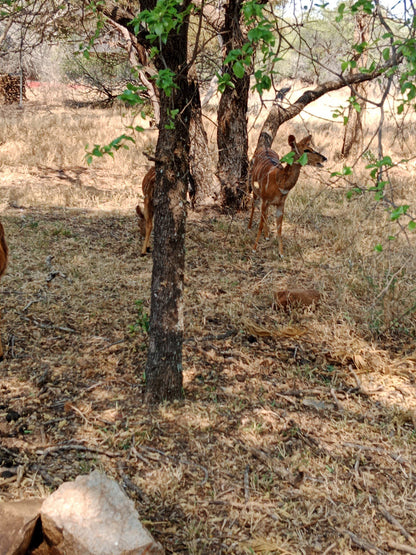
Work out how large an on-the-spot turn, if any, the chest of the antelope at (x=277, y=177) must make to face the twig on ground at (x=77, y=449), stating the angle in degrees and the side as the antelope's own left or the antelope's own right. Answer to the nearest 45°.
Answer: approximately 45° to the antelope's own right

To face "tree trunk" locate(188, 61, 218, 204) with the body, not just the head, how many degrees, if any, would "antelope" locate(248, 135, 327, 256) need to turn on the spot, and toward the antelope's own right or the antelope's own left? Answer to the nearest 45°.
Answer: approximately 180°

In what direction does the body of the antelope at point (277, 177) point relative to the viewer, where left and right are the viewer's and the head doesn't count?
facing the viewer and to the right of the viewer

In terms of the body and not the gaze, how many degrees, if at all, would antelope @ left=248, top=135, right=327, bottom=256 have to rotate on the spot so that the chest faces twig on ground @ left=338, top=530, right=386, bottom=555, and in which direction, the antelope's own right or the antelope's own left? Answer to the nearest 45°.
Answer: approximately 45° to the antelope's own right

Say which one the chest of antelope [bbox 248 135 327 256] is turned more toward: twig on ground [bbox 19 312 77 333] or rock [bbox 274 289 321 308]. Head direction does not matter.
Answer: the rock

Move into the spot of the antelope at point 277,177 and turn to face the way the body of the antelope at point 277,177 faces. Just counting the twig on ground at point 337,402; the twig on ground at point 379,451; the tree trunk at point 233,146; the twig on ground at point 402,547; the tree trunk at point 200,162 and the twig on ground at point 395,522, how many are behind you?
2

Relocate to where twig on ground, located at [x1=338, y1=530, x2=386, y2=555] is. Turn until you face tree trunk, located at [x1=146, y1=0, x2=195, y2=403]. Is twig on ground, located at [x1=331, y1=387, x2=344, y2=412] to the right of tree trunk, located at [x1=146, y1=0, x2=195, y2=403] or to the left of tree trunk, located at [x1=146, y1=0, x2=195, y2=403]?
right

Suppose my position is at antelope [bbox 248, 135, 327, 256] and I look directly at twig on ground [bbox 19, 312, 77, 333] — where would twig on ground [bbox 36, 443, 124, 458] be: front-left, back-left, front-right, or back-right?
front-left

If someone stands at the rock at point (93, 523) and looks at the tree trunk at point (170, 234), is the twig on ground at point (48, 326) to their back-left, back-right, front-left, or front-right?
front-left

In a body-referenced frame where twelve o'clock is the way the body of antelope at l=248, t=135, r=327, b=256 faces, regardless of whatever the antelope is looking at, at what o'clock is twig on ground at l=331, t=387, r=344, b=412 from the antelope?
The twig on ground is roughly at 1 o'clock from the antelope.

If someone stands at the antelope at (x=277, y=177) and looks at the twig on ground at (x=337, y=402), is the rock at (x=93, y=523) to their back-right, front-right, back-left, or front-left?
front-right

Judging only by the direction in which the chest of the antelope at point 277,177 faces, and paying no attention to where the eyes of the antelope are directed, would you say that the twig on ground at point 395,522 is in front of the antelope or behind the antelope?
in front

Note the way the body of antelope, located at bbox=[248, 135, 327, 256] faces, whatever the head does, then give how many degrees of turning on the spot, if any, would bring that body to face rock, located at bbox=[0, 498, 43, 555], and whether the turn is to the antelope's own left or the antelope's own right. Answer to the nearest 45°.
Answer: approximately 45° to the antelope's own right

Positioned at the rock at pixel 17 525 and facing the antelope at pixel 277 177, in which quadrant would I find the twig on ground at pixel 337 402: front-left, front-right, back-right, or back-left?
front-right

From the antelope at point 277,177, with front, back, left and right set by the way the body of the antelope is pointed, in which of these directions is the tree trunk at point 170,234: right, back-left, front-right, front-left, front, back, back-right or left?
front-right
